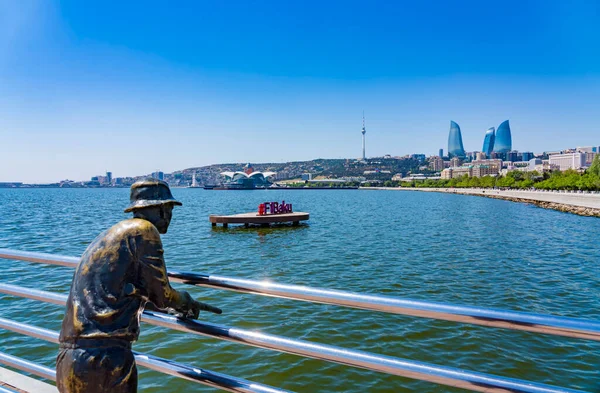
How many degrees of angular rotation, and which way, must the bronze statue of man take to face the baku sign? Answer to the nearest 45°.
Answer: approximately 45° to its left

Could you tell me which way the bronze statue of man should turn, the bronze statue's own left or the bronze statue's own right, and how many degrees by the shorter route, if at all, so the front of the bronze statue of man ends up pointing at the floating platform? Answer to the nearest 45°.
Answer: approximately 45° to the bronze statue's own left

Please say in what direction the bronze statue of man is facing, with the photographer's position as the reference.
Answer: facing away from the viewer and to the right of the viewer
